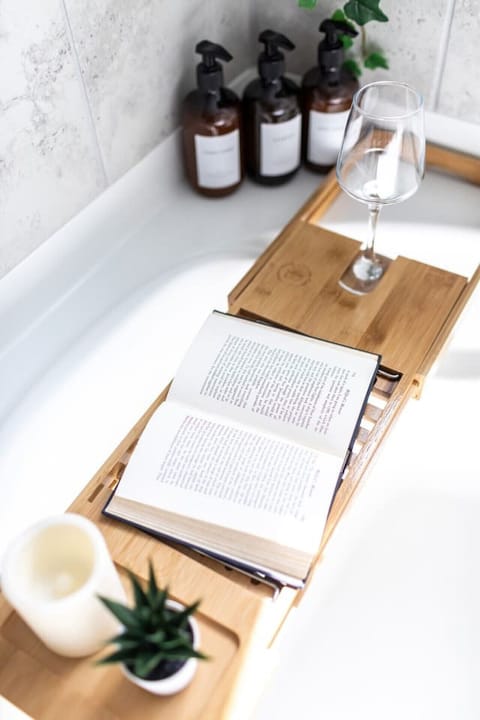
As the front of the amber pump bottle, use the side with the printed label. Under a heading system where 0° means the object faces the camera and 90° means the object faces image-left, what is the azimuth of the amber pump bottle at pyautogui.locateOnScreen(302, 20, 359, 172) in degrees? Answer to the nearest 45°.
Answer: approximately 0°

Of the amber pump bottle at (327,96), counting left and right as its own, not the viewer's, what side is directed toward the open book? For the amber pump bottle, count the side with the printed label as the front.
front

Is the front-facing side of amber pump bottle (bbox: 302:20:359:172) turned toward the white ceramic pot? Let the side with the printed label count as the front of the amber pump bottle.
yes

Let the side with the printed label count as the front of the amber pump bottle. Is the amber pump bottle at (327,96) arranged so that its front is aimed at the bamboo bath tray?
yes

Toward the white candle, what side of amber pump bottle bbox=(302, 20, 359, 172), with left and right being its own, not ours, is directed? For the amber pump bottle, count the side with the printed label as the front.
front

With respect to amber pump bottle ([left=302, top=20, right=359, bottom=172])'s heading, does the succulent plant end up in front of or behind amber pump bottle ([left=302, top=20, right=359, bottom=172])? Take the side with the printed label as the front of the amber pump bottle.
in front
